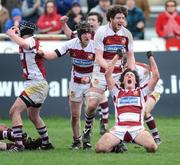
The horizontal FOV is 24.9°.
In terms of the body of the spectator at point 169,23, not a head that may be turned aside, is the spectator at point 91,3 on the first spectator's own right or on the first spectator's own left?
on the first spectator's own right

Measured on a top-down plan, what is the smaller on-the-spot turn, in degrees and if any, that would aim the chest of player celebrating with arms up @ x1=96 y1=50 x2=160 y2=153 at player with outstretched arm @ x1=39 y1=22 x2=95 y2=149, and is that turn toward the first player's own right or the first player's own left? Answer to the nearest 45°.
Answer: approximately 135° to the first player's own right

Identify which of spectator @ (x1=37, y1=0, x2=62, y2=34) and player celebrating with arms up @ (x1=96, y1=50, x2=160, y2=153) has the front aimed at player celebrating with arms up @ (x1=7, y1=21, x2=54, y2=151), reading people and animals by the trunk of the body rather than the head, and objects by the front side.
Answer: the spectator

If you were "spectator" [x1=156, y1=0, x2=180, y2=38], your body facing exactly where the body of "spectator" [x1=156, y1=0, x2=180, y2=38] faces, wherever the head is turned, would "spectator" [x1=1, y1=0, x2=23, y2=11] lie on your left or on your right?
on your right

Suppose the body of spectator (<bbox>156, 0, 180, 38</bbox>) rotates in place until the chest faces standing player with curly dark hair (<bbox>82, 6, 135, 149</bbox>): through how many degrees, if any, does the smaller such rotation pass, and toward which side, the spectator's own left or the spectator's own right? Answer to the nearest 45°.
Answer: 0° — they already face them

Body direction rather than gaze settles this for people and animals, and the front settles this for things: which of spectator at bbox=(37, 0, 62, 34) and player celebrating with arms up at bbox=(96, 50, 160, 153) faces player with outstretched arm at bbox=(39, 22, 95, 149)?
the spectator

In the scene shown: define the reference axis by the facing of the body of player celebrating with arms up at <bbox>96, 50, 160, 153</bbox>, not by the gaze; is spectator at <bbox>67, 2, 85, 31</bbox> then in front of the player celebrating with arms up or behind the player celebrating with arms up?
behind

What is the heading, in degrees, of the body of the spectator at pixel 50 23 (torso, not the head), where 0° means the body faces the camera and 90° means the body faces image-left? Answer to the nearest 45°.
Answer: approximately 0°

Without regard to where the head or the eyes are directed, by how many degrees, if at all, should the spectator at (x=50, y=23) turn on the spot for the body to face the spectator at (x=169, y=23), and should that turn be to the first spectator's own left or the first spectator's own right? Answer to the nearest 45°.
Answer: approximately 90° to the first spectator's own left
